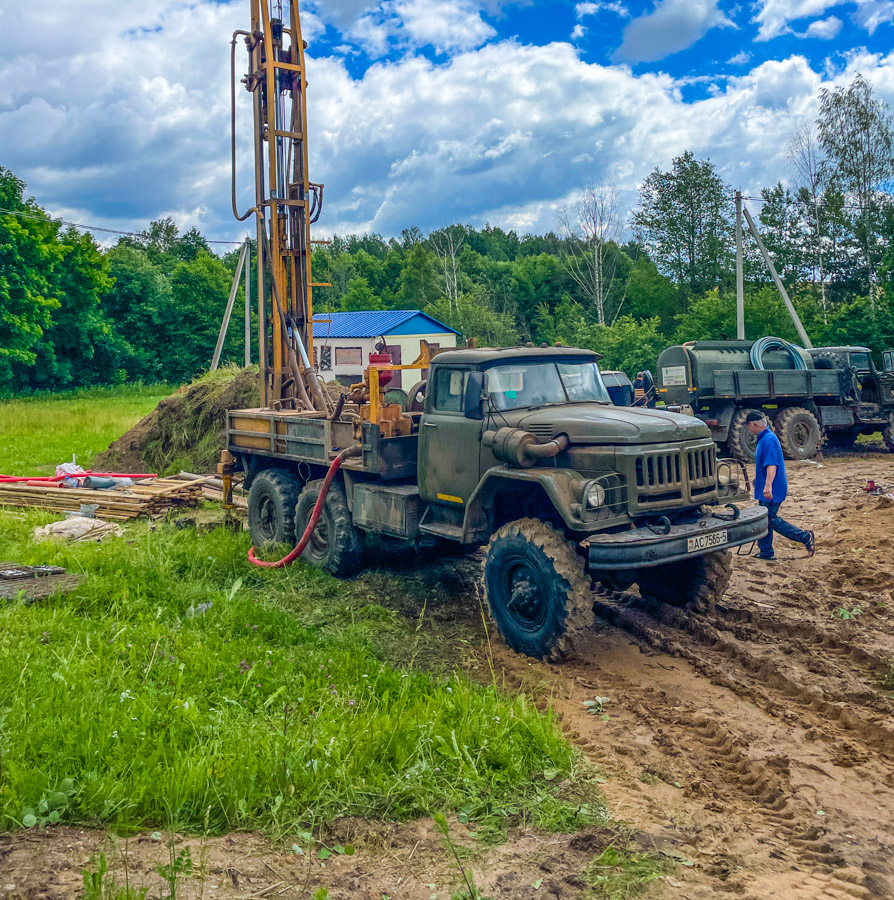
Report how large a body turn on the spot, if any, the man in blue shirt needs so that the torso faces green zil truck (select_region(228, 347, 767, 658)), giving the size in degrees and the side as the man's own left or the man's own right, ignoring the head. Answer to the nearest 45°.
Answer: approximately 45° to the man's own left

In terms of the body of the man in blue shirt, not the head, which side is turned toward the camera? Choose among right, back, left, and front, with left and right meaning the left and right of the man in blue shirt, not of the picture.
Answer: left

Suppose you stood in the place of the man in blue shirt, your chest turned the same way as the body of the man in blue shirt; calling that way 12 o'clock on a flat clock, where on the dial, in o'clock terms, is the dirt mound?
The dirt mound is roughly at 1 o'clock from the man in blue shirt.

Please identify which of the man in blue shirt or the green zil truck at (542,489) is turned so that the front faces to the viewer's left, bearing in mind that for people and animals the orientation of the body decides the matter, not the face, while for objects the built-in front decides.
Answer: the man in blue shirt

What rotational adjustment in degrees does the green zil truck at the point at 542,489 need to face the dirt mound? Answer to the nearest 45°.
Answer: approximately 180°

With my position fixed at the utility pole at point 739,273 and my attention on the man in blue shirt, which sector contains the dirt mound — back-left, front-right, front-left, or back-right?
front-right

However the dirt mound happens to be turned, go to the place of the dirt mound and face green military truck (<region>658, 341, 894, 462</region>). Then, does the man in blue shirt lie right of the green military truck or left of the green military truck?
right

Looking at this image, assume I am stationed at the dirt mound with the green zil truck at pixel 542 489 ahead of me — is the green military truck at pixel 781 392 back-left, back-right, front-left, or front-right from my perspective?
front-left

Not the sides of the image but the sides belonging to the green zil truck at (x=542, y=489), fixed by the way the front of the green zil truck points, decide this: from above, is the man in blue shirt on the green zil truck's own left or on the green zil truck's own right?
on the green zil truck's own left

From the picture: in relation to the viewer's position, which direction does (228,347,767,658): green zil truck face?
facing the viewer and to the right of the viewer

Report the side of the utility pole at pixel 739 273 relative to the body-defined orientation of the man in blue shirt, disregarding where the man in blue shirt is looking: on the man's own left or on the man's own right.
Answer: on the man's own right

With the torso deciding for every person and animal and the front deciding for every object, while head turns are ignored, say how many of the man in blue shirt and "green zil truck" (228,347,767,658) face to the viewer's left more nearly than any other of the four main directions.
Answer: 1

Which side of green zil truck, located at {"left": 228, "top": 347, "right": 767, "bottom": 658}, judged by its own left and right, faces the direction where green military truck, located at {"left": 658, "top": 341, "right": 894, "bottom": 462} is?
left

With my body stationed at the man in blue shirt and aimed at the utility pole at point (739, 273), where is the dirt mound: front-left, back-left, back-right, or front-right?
front-left

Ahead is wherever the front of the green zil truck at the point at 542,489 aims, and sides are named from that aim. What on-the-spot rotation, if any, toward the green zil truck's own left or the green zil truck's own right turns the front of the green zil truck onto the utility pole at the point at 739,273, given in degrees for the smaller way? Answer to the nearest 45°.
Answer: approximately 135° to the green zil truck's own left
